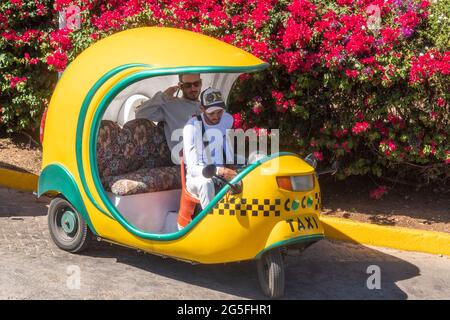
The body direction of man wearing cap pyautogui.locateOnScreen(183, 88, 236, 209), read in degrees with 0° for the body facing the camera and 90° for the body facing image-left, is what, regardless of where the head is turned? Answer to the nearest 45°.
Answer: approximately 315°

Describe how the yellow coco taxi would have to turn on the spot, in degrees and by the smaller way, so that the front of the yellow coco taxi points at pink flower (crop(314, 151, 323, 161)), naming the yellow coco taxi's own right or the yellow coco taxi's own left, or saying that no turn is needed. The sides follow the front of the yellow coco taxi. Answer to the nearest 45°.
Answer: approximately 90° to the yellow coco taxi's own left

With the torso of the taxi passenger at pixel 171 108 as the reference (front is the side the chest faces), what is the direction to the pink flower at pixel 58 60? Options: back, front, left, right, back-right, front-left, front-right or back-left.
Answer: back

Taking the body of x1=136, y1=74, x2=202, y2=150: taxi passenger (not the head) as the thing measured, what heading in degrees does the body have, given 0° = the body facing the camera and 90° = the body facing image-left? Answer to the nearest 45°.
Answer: approximately 315°

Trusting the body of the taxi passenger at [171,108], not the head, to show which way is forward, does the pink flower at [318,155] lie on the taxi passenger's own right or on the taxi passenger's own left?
on the taxi passenger's own left

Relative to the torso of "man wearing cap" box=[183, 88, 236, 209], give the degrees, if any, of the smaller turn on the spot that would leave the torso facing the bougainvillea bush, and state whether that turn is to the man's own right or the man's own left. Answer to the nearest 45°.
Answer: approximately 90° to the man's own left

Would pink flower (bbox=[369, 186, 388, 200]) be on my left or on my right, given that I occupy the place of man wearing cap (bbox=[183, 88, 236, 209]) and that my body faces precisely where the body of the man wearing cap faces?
on my left
